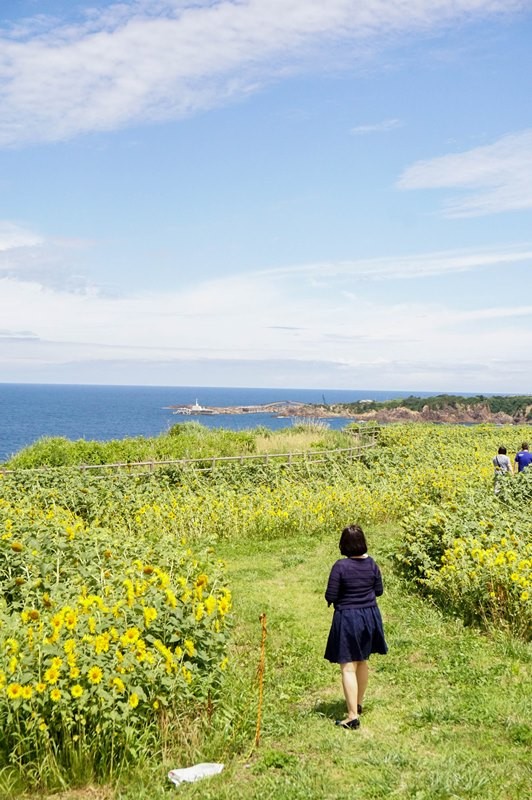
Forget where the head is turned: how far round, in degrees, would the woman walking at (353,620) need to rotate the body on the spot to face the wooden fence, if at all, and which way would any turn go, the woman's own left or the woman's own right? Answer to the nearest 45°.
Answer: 0° — they already face it

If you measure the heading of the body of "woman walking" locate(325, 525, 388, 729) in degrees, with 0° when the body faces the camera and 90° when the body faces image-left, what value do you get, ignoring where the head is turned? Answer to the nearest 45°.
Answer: approximately 180°

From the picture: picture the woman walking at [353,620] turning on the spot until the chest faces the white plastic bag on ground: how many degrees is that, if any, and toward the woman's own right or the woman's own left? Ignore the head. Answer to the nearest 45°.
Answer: approximately 135° to the woman's own left

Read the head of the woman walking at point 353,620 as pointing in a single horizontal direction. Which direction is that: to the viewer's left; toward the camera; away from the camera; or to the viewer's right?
away from the camera

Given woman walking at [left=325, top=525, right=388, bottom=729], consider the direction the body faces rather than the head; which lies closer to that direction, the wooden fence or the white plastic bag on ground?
the wooden fence
